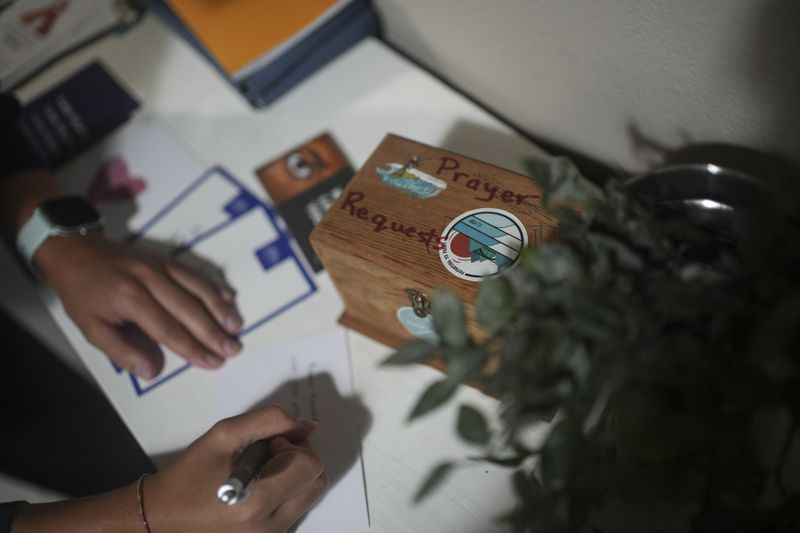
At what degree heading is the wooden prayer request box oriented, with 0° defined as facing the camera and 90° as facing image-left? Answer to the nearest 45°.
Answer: approximately 45°

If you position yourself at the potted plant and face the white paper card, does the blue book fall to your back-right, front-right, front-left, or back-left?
front-right

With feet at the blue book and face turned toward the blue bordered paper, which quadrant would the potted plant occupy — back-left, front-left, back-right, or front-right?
front-left
